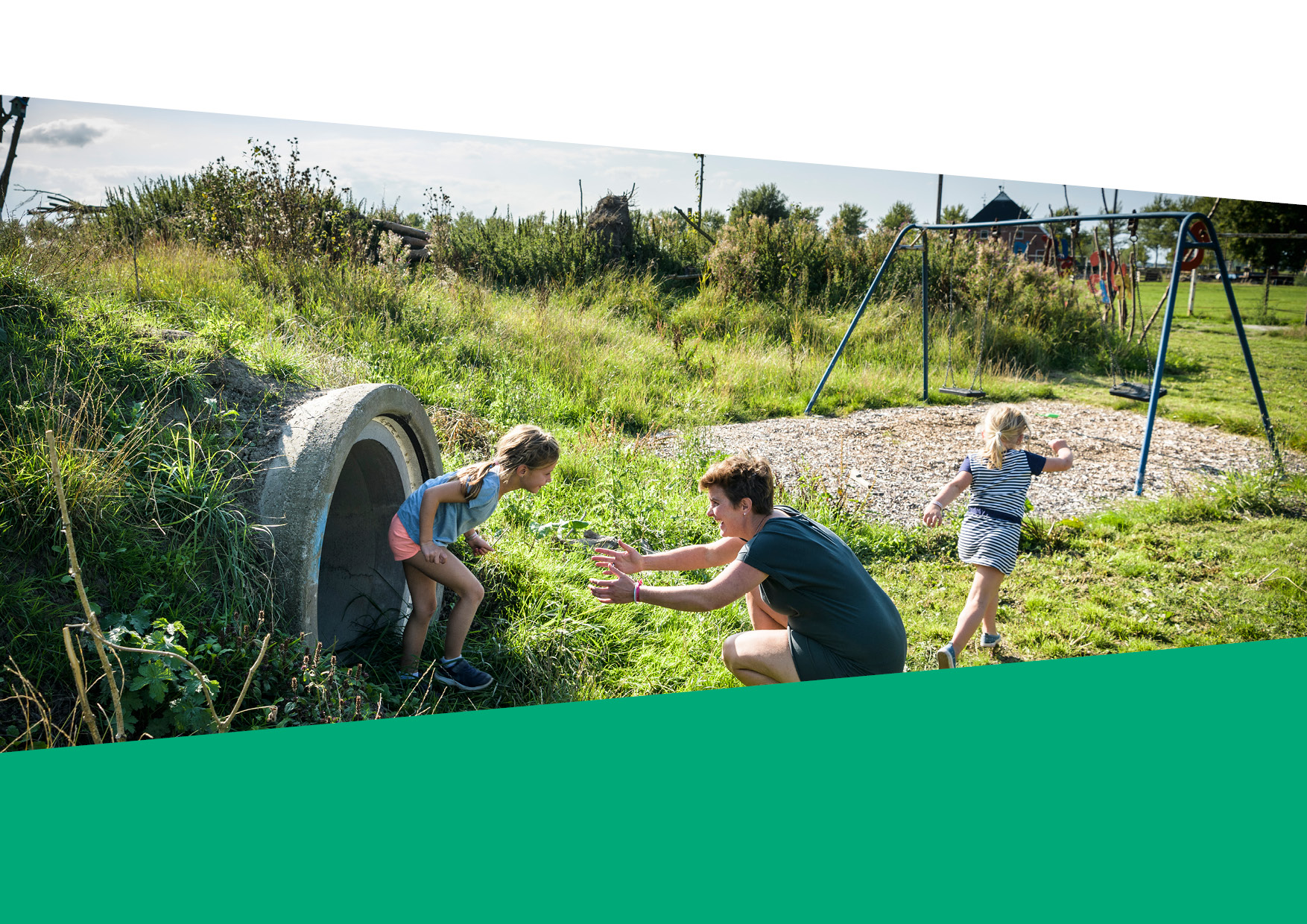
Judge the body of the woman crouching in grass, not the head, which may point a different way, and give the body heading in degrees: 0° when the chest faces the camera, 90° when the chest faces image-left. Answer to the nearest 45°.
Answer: approximately 90°

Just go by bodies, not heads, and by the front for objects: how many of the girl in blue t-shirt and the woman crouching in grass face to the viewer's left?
1

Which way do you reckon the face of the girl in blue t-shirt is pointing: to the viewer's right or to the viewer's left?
to the viewer's right

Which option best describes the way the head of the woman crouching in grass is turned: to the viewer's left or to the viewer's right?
to the viewer's left

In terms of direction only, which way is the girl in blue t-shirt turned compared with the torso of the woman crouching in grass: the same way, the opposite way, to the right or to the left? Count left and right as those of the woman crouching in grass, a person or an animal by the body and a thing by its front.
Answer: the opposite way

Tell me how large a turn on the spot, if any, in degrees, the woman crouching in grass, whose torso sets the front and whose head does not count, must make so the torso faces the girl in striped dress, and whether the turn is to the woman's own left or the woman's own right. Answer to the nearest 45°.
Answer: approximately 135° to the woman's own right

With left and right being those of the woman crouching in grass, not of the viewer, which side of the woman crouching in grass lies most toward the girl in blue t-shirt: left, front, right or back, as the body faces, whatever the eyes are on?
front

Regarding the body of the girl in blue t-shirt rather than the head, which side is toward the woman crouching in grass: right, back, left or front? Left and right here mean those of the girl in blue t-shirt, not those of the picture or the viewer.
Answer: front

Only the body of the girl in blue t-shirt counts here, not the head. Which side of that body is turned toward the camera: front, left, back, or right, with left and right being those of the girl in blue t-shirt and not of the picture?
right
